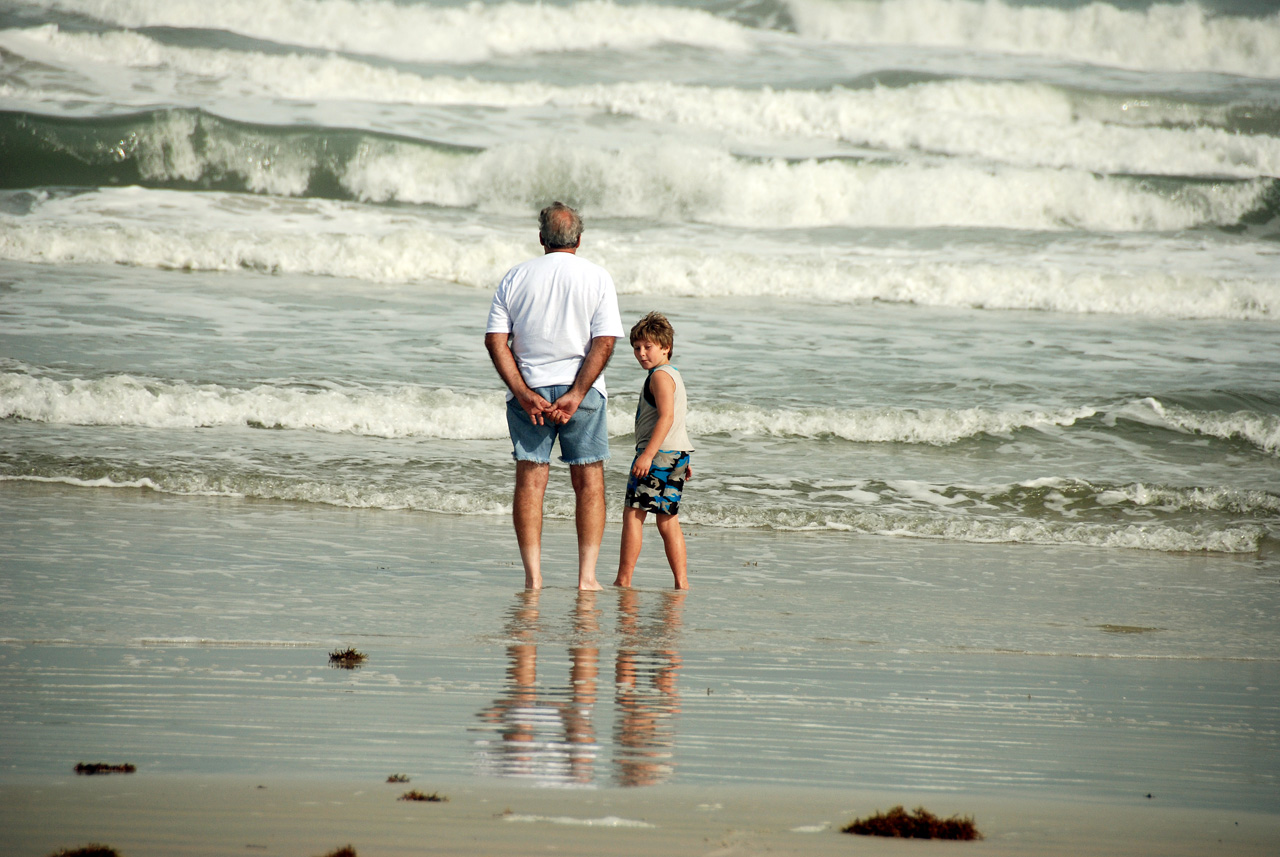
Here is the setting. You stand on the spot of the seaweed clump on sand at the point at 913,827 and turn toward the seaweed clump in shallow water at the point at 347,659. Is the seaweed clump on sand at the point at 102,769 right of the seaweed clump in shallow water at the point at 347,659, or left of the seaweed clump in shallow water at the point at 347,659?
left

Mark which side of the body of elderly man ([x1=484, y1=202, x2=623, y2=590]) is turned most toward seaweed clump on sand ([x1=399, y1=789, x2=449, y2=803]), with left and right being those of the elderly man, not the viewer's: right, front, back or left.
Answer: back

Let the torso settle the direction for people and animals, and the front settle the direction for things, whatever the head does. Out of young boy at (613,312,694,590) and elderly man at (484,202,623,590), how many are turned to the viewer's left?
1

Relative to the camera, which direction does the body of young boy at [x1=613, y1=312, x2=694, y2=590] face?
to the viewer's left

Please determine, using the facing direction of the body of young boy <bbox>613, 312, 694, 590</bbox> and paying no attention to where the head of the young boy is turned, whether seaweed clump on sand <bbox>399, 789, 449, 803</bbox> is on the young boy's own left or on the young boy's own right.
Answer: on the young boy's own left

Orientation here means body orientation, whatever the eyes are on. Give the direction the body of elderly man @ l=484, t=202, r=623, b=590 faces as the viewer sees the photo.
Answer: away from the camera

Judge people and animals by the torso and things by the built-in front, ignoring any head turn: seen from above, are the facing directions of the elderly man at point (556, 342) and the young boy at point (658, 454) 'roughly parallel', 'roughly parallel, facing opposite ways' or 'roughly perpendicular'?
roughly perpendicular

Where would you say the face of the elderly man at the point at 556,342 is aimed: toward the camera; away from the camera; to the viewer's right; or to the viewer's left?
away from the camera
